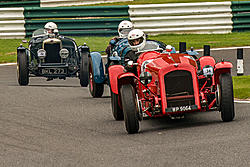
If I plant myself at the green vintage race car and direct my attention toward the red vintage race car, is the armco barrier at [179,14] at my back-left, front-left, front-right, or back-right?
back-left

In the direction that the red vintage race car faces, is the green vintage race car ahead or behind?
behind

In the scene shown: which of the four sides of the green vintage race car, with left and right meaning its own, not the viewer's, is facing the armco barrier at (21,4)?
back

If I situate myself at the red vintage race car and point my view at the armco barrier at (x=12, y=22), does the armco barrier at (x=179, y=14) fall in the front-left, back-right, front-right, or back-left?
front-right

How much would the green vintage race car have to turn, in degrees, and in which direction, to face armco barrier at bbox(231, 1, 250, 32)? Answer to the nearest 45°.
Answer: approximately 135° to its left

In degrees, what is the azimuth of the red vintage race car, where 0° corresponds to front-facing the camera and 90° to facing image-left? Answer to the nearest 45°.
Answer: approximately 315°

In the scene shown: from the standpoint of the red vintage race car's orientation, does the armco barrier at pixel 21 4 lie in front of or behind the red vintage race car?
behind

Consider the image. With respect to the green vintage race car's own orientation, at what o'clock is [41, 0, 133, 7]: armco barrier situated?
The armco barrier is roughly at 6 o'clock from the green vintage race car.

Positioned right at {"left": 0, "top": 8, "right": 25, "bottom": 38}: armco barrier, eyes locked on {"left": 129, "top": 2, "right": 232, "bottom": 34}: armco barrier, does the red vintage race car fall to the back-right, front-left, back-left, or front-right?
front-right

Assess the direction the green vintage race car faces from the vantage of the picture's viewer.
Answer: facing the viewer

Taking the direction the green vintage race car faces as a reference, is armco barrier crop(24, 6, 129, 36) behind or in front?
behind

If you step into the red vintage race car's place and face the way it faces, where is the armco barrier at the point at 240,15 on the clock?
The armco barrier is roughly at 8 o'clock from the red vintage race car.

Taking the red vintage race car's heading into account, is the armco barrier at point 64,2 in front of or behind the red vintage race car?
behind

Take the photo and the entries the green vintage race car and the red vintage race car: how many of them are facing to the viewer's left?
0

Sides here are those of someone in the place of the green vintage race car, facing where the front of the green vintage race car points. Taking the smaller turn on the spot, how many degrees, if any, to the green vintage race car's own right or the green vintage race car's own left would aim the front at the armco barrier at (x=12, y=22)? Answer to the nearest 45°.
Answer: approximately 180°

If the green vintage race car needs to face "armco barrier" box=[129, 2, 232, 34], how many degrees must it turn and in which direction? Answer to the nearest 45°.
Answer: approximately 135° to its left

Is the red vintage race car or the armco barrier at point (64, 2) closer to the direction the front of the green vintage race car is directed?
the red vintage race car

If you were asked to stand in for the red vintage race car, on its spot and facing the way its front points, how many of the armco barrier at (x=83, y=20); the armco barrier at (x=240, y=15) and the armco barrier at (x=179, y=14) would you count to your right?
0
